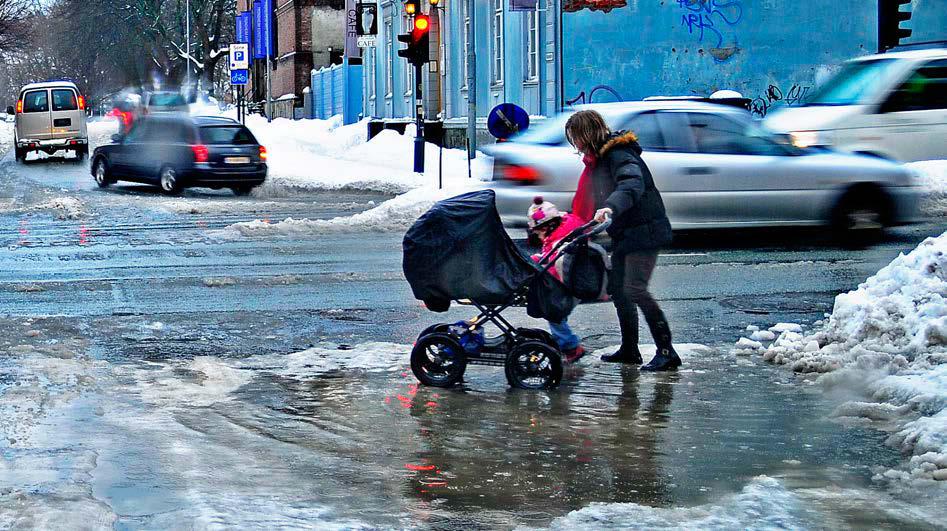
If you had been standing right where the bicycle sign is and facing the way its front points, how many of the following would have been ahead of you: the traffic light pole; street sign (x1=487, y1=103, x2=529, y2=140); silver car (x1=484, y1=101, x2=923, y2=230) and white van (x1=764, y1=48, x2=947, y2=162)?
4

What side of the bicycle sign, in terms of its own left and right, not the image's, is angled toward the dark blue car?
front

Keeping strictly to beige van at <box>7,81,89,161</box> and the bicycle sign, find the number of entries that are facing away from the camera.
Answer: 1

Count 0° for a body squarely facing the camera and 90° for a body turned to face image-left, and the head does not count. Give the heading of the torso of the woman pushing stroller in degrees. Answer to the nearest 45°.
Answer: approximately 90°

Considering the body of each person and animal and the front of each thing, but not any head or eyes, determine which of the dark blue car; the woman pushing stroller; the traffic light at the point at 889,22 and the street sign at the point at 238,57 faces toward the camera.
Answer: the street sign

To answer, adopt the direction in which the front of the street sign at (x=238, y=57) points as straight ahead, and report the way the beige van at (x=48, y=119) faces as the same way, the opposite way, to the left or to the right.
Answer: the opposite way

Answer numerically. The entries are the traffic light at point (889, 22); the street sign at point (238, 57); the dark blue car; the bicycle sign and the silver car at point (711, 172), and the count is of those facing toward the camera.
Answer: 2

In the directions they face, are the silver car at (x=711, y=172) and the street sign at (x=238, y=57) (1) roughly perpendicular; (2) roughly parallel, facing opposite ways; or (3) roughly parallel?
roughly perpendicular

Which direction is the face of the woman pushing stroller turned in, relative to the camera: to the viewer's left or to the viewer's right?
to the viewer's left
